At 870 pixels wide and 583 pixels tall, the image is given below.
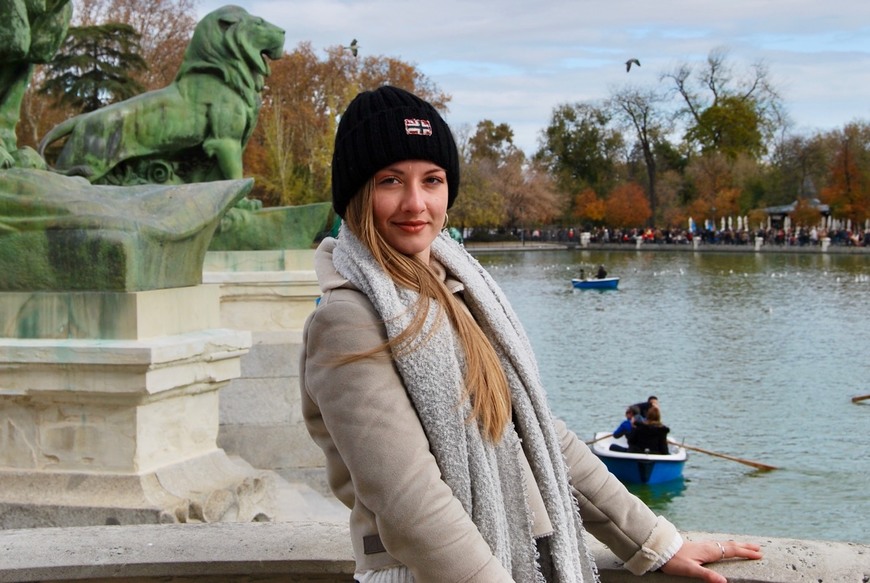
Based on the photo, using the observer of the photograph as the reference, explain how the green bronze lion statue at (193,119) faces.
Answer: facing to the right of the viewer

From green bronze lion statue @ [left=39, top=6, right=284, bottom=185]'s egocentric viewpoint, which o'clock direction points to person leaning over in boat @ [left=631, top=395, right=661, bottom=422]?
The person leaning over in boat is roughly at 11 o'clock from the green bronze lion statue.

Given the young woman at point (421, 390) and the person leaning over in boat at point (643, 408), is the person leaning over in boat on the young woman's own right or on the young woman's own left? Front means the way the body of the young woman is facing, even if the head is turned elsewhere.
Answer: on the young woman's own left

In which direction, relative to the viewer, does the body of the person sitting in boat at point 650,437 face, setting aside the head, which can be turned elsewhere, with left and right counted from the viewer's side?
facing away from the viewer

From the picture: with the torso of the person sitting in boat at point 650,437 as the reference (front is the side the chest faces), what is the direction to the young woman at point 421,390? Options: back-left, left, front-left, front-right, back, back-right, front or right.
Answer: back

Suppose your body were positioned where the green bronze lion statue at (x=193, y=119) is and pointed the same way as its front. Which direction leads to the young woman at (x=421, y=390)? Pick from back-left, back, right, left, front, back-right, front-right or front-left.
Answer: right

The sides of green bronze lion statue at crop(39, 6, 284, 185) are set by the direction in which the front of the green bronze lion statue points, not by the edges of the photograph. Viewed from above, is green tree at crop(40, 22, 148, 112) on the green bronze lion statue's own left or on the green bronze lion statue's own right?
on the green bronze lion statue's own left

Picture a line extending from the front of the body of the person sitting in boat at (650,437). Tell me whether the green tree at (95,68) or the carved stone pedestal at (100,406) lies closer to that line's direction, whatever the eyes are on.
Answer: the green tree
